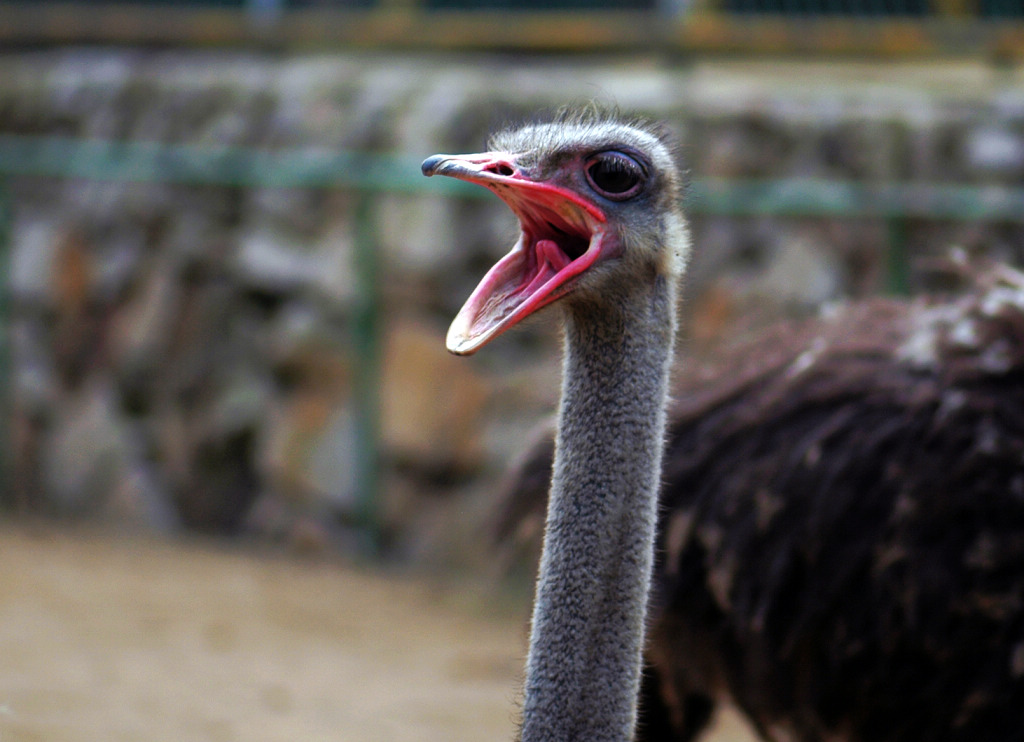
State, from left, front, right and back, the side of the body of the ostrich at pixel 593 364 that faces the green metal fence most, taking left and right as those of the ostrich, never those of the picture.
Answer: right

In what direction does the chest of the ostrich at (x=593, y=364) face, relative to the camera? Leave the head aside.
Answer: to the viewer's left
